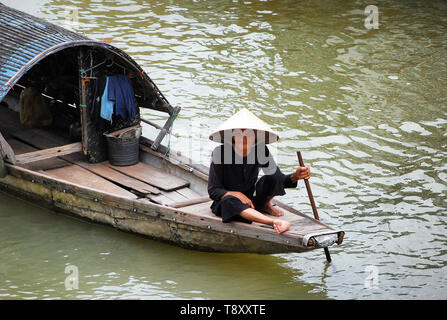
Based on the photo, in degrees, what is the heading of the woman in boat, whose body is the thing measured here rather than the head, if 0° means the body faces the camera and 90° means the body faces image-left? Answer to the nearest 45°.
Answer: approximately 315°

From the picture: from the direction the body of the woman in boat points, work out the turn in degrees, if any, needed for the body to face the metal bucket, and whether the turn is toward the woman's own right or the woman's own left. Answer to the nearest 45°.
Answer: approximately 180°

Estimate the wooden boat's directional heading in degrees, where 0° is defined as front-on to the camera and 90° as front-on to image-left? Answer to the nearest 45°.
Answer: approximately 315°

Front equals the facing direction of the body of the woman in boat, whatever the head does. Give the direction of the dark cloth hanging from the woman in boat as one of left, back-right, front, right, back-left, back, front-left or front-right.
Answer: back

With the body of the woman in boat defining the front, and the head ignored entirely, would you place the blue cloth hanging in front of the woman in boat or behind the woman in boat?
behind
